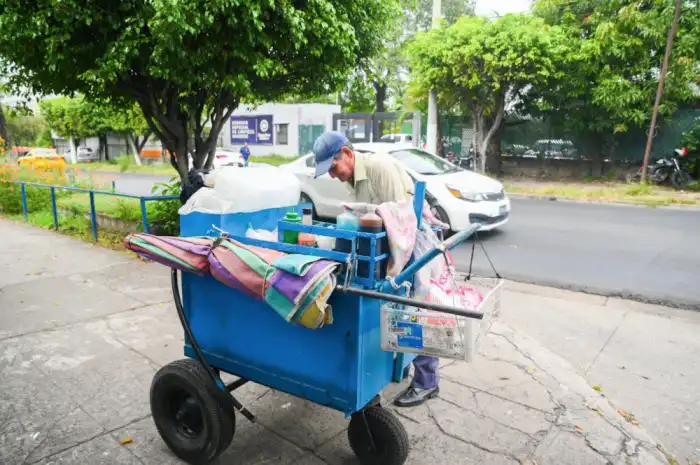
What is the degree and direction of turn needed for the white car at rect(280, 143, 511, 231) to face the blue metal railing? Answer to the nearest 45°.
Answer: approximately 135° to its right

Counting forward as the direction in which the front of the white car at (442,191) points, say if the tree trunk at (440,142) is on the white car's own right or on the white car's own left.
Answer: on the white car's own left

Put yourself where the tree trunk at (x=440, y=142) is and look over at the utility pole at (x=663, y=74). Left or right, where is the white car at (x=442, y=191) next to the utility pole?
right

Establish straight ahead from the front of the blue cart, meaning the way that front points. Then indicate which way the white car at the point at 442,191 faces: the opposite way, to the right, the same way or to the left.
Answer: the opposite way

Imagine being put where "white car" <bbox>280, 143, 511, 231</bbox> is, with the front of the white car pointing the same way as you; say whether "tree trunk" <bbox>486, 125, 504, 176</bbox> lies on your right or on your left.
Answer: on your left

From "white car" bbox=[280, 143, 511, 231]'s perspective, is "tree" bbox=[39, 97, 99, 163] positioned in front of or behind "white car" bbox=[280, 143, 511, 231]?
behind

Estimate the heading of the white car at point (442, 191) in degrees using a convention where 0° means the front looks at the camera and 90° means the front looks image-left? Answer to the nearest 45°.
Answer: approximately 315°

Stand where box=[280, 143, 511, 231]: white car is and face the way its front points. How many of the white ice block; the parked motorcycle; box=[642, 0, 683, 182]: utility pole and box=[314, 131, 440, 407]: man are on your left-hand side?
2

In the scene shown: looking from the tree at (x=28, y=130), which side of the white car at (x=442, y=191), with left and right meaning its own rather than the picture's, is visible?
back

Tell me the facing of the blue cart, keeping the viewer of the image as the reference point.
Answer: facing away from the viewer and to the left of the viewer

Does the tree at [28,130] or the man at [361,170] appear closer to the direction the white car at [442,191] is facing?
the man
